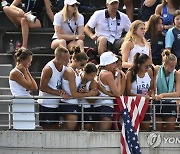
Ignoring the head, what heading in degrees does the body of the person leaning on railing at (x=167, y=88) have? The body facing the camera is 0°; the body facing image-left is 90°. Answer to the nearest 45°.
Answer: approximately 0°

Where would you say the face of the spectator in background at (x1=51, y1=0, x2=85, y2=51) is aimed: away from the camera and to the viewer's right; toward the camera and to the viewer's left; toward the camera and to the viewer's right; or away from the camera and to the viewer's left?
toward the camera and to the viewer's right

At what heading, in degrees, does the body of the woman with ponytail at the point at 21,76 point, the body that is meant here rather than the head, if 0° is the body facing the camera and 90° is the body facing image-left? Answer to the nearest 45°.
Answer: approximately 270°

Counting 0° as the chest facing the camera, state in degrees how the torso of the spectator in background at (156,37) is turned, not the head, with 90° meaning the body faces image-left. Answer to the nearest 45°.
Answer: approximately 315°
